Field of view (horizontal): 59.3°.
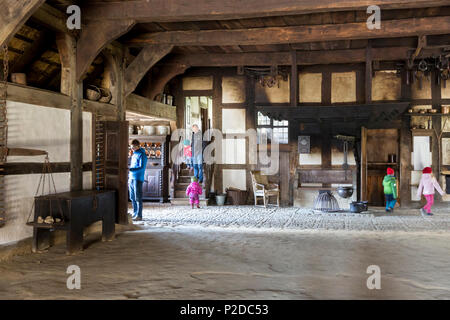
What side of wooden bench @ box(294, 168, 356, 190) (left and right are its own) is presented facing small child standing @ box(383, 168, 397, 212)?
left

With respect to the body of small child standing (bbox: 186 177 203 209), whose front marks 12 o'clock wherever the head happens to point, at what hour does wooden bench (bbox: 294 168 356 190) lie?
The wooden bench is roughly at 3 o'clock from the small child standing.

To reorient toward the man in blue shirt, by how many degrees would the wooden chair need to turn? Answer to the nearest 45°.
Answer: approximately 90° to its right

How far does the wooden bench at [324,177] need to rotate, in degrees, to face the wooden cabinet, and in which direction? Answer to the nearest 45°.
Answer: approximately 90° to its right

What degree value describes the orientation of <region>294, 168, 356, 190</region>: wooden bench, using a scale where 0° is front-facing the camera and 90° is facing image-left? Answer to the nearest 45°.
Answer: approximately 0°

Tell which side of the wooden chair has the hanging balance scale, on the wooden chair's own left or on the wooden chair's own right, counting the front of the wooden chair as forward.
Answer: on the wooden chair's own right

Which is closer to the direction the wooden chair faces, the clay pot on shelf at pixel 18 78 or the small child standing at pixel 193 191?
the clay pot on shelf

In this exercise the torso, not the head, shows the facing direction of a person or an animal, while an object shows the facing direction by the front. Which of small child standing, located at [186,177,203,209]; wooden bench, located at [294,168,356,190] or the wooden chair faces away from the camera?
the small child standing

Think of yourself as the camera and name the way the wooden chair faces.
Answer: facing the viewer and to the right of the viewer

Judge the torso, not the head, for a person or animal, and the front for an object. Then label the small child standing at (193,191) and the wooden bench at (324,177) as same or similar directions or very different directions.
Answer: very different directions

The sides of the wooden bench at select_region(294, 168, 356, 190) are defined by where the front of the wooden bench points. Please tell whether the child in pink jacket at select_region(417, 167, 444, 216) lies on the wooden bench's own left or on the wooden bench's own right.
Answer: on the wooden bench's own left

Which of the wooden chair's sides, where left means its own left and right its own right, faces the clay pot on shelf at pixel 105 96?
right
